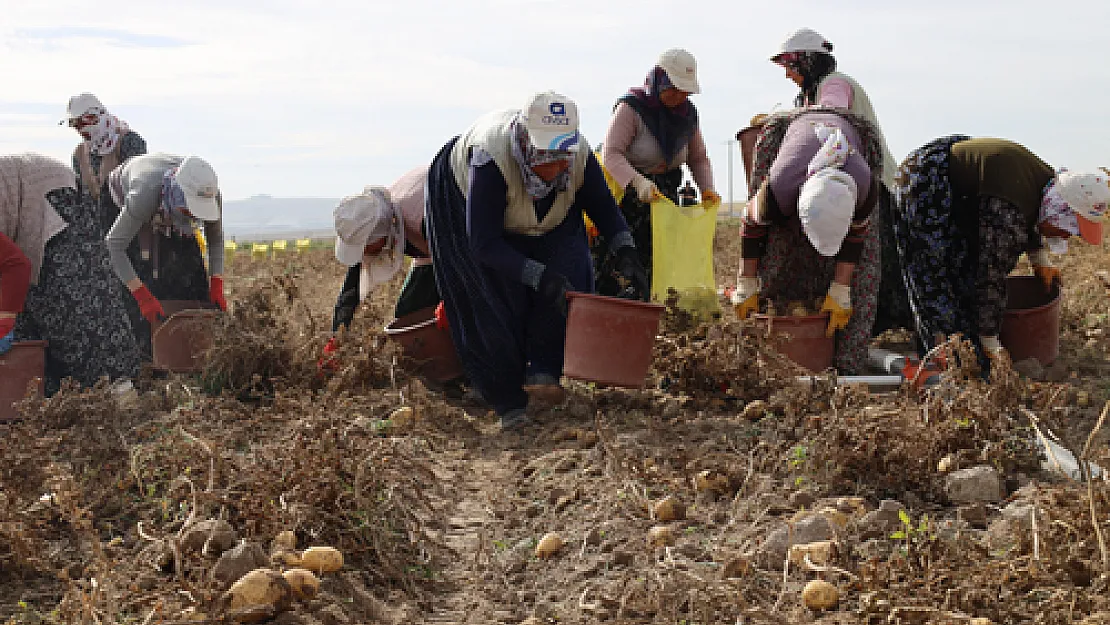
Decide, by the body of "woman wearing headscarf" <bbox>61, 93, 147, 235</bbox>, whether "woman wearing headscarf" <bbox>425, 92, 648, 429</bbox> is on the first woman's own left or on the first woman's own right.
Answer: on the first woman's own left

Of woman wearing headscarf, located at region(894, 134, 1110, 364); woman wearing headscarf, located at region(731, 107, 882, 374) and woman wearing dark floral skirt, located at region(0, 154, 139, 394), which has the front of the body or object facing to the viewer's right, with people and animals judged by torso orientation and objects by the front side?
woman wearing headscarf, located at region(894, 134, 1110, 364)

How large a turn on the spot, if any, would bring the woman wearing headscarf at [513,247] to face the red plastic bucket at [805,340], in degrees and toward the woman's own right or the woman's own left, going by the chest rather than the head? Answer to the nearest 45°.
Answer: approximately 45° to the woman's own left

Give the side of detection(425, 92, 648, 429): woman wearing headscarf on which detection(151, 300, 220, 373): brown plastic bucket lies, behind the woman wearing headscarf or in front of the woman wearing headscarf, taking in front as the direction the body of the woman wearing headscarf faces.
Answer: behind

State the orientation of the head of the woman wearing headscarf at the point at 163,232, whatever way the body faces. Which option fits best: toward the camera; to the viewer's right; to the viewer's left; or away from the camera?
to the viewer's right

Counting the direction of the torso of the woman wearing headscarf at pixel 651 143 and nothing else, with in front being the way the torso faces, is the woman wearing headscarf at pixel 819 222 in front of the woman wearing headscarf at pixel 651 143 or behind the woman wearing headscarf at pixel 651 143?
in front

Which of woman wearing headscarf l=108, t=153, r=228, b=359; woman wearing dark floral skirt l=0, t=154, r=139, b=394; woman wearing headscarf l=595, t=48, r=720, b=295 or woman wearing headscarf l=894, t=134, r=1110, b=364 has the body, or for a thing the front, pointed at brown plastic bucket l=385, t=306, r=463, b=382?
woman wearing headscarf l=108, t=153, r=228, b=359

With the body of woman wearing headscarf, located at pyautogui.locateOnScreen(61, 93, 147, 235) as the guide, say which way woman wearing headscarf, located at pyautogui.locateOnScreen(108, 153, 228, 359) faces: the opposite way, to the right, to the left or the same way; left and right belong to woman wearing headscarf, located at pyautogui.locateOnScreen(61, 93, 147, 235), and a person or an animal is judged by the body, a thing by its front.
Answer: to the left

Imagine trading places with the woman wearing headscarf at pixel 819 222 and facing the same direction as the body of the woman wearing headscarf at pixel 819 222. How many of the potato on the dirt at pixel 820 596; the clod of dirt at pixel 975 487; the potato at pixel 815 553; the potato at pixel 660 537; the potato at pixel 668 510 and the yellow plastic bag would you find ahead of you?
5

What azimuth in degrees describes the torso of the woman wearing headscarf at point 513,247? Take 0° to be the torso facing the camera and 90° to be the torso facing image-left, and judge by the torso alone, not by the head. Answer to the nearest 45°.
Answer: approximately 315°

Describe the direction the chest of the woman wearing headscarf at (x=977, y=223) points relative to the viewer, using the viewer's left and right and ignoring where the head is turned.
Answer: facing to the right of the viewer

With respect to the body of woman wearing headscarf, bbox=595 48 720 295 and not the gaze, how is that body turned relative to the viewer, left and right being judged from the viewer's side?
facing the viewer and to the right of the viewer

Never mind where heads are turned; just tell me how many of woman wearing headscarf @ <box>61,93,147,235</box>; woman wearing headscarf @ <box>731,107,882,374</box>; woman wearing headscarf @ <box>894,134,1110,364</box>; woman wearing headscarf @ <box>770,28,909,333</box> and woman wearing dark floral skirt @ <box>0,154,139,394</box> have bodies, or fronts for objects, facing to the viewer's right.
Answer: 1

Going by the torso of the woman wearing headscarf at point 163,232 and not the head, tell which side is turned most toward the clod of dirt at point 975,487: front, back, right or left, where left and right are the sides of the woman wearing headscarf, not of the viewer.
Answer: front
